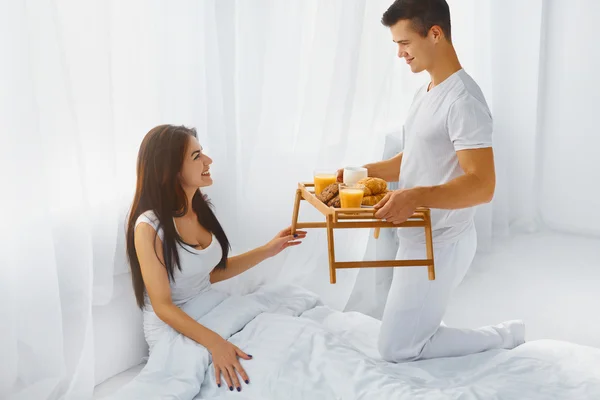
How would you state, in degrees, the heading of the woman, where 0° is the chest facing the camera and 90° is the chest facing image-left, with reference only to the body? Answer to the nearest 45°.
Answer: approximately 315°

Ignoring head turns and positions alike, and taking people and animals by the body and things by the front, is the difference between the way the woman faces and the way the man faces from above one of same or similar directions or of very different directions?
very different directions

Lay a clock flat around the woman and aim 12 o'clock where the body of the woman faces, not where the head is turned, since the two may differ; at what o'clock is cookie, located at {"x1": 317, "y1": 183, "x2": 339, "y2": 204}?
The cookie is roughly at 11 o'clock from the woman.

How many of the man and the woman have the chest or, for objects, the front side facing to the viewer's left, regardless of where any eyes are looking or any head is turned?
1

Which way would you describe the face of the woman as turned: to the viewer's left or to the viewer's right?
to the viewer's right

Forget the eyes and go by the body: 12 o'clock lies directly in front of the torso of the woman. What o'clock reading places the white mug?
The white mug is roughly at 11 o'clock from the woman.

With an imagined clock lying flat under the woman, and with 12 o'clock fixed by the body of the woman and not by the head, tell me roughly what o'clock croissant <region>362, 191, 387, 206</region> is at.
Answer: The croissant is roughly at 11 o'clock from the woman.

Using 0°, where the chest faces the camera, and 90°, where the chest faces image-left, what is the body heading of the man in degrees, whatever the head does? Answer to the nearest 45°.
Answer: approximately 90°
